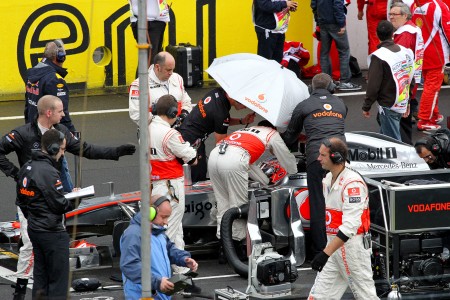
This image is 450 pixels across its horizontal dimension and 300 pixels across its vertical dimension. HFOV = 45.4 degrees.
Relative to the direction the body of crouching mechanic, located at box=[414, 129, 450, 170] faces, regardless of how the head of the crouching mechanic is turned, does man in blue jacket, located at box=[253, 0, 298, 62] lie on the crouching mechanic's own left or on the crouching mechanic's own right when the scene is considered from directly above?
on the crouching mechanic's own right

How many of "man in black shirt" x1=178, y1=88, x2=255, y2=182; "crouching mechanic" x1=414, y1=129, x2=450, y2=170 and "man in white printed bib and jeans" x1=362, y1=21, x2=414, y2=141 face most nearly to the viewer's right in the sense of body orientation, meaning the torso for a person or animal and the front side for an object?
1

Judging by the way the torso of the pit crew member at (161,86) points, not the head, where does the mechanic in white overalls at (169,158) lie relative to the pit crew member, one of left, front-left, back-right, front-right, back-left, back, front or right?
front-right

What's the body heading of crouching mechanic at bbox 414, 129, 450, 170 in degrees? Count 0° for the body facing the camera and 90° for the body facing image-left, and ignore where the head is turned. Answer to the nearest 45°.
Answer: approximately 45°

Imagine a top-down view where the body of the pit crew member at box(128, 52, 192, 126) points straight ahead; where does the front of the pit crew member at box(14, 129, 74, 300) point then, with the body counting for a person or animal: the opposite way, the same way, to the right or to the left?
to the left

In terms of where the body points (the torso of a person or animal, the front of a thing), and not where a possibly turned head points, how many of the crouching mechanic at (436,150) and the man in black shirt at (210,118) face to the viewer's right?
1

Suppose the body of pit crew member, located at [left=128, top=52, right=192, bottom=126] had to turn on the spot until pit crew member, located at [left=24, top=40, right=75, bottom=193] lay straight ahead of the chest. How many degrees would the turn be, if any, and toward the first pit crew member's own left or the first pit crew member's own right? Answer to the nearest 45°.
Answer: approximately 135° to the first pit crew member's own right

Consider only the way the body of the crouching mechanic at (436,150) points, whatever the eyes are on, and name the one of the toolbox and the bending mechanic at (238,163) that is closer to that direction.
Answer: the bending mechanic

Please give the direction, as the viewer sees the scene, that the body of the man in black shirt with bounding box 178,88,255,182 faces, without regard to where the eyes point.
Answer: to the viewer's right

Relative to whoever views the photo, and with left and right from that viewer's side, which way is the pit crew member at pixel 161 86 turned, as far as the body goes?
facing the viewer and to the right of the viewer

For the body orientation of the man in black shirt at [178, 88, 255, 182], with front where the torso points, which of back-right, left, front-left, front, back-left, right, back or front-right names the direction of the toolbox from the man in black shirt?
left

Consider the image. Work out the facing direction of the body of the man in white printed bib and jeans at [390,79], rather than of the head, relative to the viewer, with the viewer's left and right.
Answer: facing away from the viewer and to the left of the viewer
